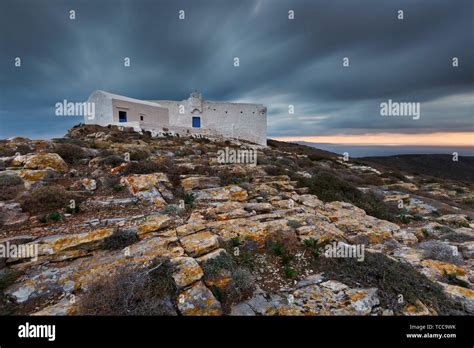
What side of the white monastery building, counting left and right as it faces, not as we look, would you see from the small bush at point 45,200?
front

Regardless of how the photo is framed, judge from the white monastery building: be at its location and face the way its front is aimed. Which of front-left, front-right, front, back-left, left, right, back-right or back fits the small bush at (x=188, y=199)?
front

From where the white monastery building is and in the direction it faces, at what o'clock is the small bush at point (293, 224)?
The small bush is roughly at 12 o'clock from the white monastery building.

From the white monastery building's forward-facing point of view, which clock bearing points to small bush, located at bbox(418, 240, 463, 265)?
The small bush is roughly at 12 o'clock from the white monastery building.

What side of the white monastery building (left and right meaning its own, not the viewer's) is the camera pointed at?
front

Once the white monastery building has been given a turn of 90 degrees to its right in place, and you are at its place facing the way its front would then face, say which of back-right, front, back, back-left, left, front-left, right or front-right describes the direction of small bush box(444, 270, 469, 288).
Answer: left

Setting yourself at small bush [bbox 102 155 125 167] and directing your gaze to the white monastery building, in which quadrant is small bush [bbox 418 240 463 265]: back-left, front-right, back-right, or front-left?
back-right

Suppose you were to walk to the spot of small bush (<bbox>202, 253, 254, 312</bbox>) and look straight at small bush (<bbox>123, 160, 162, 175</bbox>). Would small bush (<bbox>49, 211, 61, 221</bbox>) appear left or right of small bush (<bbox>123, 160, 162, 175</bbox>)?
left

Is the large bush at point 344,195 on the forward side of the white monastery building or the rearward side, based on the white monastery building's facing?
on the forward side

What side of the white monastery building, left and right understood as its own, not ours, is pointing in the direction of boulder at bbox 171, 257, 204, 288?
front

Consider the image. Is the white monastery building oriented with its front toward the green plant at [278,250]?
yes

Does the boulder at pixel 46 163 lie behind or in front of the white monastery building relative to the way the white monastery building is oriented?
in front

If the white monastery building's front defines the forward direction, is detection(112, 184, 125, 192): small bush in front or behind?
in front

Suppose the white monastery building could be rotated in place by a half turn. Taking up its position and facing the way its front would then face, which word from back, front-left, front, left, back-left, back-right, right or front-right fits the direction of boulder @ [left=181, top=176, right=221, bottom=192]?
back
